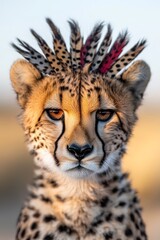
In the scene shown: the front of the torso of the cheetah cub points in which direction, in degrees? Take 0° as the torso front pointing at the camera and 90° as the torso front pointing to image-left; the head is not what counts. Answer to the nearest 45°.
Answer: approximately 0°
